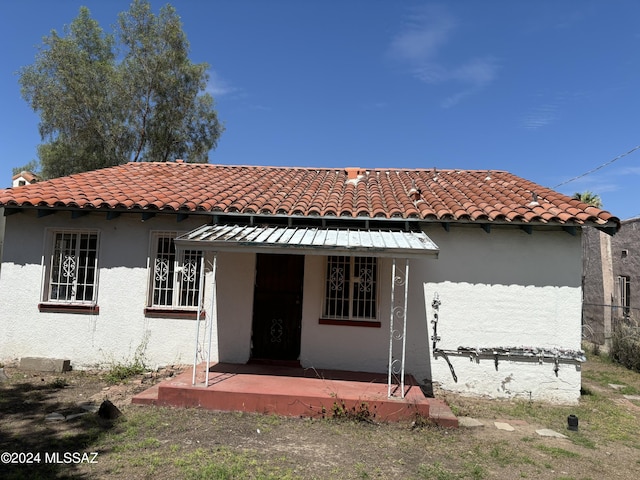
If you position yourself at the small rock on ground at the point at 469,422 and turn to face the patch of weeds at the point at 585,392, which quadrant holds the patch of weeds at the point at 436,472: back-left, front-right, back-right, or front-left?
back-right

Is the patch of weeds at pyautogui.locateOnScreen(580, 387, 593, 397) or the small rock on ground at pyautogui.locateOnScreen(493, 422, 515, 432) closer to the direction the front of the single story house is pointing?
the small rock on ground

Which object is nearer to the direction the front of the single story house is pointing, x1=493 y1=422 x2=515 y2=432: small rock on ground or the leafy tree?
the small rock on ground

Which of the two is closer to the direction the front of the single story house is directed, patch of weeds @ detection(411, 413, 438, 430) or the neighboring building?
the patch of weeds

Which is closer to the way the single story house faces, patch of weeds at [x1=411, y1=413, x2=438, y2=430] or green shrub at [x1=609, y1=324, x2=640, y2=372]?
the patch of weeds

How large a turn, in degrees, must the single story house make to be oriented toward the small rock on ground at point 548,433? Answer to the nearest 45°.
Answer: approximately 45° to its left

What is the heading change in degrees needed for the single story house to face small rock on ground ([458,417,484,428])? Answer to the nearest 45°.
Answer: approximately 45° to its left

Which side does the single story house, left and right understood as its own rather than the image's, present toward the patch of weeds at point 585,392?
left

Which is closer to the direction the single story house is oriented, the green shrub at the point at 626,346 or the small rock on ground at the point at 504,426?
the small rock on ground

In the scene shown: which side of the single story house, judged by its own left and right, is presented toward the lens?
front

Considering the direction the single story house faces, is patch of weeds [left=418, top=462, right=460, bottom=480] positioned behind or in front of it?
in front
